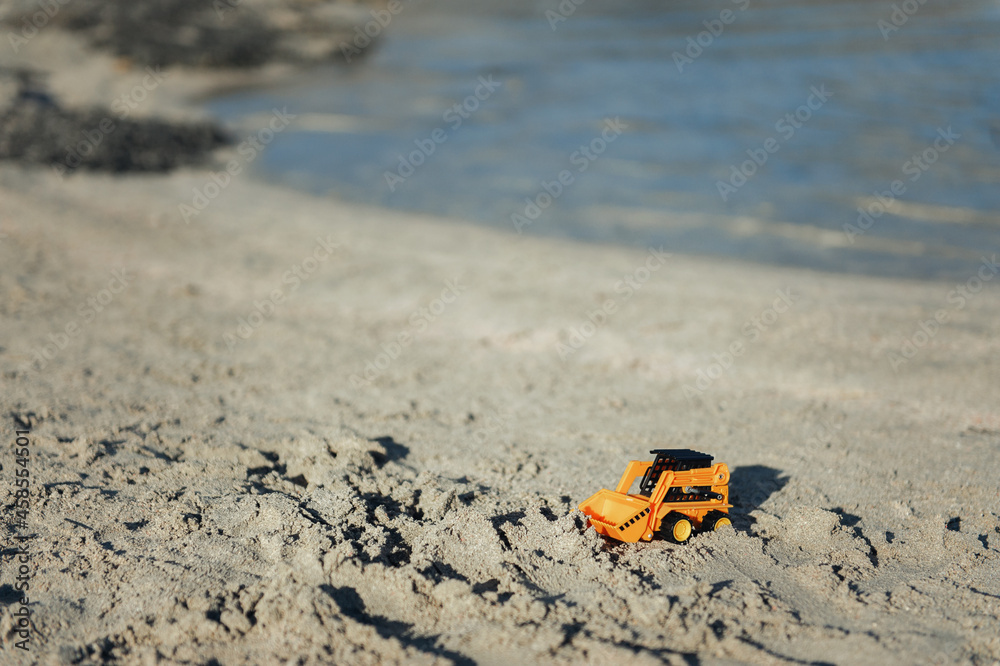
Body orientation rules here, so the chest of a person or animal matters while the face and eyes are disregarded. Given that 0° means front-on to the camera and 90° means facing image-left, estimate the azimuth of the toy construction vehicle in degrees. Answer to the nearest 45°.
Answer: approximately 45°
